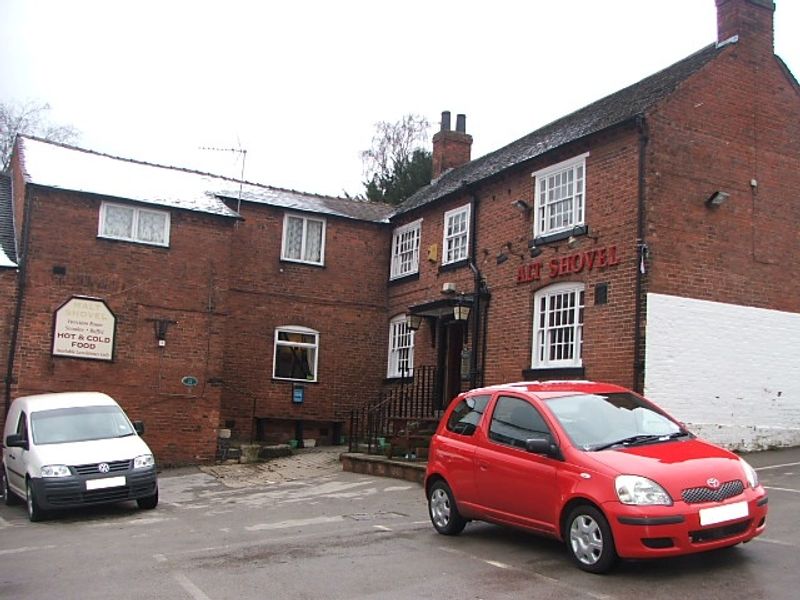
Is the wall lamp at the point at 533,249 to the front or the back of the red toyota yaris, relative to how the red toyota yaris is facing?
to the back

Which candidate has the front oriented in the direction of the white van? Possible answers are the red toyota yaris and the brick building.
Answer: the brick building

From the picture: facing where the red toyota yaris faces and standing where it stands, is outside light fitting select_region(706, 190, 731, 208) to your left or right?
on your left

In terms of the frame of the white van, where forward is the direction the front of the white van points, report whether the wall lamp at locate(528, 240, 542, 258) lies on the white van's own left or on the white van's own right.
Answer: on the white van's own left

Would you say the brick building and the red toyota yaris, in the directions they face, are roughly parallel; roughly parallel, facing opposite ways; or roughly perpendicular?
roughly perpendicular

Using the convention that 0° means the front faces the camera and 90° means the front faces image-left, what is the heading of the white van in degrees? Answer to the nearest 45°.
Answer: approximately 315°

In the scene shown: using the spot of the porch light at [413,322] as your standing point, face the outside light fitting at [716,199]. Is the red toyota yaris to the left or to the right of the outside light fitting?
right

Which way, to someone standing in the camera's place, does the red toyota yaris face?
facing the viewer and to the right of the viewer

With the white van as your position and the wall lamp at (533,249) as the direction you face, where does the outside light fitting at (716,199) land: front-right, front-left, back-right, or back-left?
front-right

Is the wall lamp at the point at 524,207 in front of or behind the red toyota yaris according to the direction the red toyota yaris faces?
behind

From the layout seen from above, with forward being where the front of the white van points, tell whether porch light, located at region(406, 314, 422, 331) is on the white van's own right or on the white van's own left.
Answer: on the white van's own left

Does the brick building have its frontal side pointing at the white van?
yes

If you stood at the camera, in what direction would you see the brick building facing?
facing the viewer and to the left of the viewer
